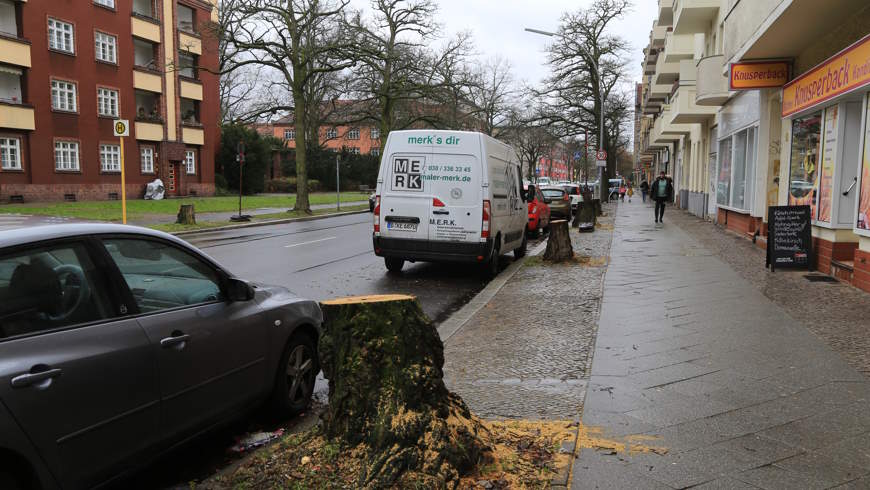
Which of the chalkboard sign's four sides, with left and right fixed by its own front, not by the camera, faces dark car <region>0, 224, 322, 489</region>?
front

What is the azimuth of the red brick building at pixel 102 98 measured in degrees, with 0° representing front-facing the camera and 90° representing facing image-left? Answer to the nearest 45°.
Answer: approximately 315°

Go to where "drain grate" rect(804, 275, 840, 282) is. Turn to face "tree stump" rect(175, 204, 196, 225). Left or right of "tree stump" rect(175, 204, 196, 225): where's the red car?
right

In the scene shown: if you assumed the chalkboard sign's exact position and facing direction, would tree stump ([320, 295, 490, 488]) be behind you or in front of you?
in front

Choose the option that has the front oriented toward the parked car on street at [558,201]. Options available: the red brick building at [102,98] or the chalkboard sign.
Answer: the red brick building

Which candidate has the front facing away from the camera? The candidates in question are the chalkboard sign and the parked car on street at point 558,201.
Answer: the parked car on street

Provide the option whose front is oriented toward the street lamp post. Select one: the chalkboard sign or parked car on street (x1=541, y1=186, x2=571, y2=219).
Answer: the parked car on street

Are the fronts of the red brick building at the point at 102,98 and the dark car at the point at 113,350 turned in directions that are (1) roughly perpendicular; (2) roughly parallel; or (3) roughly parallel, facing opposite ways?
roughly perpendicular

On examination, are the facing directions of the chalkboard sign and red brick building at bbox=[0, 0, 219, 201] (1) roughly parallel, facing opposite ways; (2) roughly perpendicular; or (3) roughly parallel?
roughly perpendicular

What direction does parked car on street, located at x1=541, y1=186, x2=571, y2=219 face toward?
away from the camera

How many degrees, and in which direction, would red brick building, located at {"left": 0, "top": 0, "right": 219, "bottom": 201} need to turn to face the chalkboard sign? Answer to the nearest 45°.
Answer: approximately 45° to its right

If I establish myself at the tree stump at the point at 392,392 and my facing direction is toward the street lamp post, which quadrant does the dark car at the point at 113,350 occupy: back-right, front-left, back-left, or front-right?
back-left

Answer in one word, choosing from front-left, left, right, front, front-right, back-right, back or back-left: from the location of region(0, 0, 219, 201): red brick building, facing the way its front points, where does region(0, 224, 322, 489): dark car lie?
front-right

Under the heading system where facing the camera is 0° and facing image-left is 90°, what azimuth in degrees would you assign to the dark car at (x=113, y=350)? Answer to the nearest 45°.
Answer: approximately 225°
